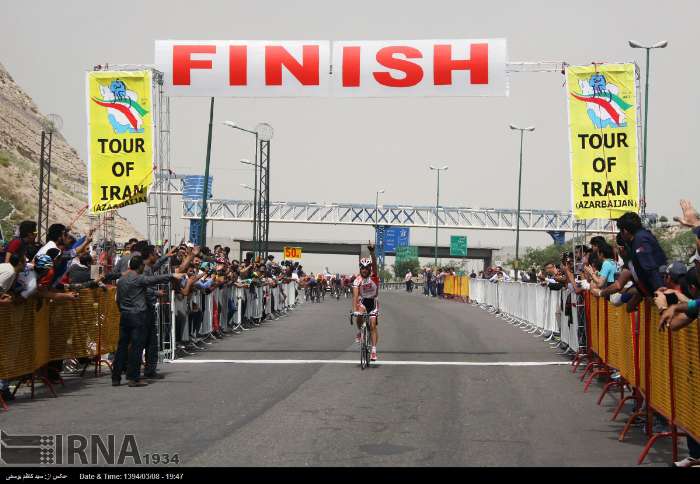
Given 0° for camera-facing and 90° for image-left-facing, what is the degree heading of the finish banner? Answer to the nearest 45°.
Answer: approximately 0°

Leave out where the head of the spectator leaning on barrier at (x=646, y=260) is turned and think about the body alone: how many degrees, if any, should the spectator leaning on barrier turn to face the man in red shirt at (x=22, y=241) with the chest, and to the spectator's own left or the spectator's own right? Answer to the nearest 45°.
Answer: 0° — they already face them

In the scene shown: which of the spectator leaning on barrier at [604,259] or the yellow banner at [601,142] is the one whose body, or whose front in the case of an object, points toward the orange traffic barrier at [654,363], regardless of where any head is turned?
the yellow banner

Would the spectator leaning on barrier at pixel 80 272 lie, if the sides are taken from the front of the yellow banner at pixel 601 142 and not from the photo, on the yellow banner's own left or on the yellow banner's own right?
on the yellow banner's own right

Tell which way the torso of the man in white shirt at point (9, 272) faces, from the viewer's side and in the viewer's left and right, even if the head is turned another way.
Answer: facing to the right of the viewer

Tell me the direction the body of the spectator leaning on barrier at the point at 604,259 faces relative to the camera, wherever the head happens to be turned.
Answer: to the viewer's left
